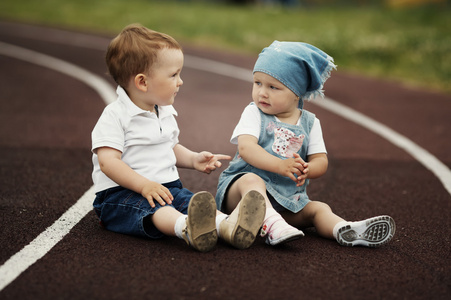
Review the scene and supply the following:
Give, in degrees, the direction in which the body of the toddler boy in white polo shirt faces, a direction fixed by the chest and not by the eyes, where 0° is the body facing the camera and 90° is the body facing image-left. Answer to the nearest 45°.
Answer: approximately 315°

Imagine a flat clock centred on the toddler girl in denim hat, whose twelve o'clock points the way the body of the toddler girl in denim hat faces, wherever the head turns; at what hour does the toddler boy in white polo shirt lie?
The toddler boy in white polo shirt is roughly at 2 o'clock from the toddler girl in denim hat.

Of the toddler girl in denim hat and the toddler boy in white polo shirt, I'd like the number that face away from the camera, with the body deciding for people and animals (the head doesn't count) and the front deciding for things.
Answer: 0

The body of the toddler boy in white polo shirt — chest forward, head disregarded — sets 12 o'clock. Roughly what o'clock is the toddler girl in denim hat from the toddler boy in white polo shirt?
The toddler girl in denim hat is roughly at 10 o'clock from the toddler boy in white polo shirt.

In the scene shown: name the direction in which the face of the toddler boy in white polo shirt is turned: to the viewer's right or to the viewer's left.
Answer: to the viewer's right

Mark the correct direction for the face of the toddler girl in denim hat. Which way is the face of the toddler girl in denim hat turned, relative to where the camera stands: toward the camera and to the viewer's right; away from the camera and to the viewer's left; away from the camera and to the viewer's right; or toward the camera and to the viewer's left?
toward the camera and to the viewer's left
